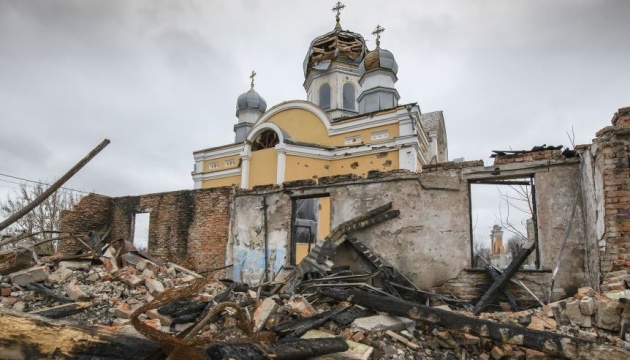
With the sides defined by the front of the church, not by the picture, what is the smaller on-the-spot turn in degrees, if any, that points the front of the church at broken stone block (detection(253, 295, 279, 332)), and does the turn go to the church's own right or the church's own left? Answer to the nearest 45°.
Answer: approximately 45° to the church's own left

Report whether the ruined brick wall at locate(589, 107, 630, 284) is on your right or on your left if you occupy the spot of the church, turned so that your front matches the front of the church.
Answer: on your left

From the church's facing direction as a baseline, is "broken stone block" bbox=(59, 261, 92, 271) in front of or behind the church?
in front

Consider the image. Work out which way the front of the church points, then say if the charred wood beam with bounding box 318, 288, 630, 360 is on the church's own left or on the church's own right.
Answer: on the church's own left

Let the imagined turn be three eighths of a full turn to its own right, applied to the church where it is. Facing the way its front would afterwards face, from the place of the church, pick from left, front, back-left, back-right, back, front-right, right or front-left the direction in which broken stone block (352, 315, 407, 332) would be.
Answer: back

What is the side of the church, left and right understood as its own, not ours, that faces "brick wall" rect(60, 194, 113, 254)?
front

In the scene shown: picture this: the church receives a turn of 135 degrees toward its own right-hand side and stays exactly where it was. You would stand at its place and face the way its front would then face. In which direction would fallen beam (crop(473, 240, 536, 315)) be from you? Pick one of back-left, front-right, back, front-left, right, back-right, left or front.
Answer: back

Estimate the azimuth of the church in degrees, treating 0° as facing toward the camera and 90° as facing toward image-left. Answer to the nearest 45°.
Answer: approximately 45°

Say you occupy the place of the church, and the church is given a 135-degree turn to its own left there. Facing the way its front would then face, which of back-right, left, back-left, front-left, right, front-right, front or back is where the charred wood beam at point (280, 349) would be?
right

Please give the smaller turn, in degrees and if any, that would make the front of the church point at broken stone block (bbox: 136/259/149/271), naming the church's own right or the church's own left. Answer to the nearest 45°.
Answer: approximately 45° to the church's own left

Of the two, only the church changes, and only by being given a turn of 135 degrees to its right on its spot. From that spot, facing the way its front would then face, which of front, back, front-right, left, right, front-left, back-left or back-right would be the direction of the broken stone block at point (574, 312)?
back

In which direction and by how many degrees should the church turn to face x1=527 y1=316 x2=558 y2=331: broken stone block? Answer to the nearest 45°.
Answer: approximately 45° to its left

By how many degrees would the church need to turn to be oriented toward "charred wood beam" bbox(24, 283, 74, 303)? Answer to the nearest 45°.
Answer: approximately 45° to its left
